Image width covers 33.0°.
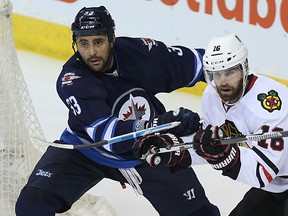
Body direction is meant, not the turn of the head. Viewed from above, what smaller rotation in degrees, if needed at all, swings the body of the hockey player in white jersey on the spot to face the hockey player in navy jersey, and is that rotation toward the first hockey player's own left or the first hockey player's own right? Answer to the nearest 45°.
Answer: approximately 90° to the first hockey player's own right

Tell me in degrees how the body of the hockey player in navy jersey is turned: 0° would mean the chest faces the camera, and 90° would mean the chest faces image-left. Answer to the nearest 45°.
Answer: approximately 0°

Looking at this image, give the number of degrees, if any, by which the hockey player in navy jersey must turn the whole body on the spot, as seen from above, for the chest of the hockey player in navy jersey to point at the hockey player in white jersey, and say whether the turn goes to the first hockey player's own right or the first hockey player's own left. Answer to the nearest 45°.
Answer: approximately 45° to the first hockey player's own left

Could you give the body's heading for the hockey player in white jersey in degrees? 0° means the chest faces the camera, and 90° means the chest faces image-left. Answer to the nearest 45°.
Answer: approximately 45°
